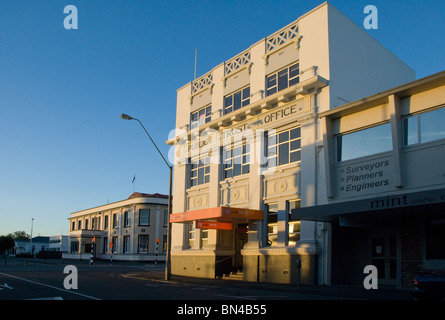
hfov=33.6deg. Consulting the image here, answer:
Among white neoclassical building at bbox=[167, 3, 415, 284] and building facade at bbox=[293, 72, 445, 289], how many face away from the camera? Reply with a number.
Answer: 0

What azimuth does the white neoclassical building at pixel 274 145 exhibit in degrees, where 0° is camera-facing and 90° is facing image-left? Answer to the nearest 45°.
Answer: approximately 45°

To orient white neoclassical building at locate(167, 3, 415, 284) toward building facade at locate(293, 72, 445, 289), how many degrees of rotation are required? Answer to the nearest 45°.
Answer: approximately 90° to its left

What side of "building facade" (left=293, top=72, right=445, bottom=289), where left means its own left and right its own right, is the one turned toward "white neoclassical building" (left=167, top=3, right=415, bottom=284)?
right

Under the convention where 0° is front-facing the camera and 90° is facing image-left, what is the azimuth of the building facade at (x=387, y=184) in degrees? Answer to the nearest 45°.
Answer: approximately 45°
